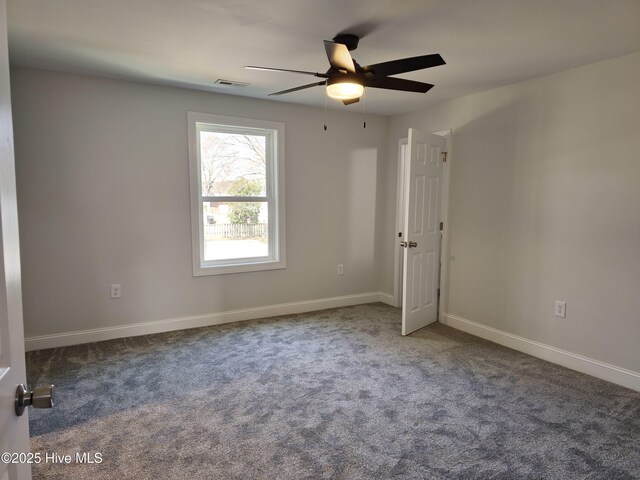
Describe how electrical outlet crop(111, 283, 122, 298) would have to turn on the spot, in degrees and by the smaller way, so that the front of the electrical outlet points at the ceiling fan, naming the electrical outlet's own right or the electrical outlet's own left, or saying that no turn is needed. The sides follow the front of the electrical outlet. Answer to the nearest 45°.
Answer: approximately 45° to the electrical outlet's own left

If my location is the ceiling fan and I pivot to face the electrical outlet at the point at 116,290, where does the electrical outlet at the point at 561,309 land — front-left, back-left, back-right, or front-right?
back-right

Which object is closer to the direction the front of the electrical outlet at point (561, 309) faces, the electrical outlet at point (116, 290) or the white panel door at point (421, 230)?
the electrical outlet

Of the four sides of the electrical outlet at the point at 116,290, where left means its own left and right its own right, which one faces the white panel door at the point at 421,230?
left

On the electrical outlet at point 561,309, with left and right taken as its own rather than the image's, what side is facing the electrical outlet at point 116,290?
front

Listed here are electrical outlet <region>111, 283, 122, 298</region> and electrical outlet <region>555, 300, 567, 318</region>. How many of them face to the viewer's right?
0

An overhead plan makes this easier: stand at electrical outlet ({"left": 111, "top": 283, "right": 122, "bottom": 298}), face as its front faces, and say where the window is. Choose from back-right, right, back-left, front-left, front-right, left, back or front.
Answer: left

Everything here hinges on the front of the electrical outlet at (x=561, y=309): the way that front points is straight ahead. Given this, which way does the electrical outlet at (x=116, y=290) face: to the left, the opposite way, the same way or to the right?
to the left

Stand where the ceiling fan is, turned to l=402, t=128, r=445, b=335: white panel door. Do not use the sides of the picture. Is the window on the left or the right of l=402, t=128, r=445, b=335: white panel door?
left

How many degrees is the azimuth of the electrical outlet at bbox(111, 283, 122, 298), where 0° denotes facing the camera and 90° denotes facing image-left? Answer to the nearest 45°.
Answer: approximately 0°

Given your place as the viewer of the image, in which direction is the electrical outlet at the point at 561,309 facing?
facing the viewer and to the left of the viewer

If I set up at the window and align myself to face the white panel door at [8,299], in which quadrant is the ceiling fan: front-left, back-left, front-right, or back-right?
front-left

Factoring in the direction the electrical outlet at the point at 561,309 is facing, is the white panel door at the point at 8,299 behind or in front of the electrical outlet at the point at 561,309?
in front

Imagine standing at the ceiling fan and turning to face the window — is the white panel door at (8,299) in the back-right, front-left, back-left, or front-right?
back-left

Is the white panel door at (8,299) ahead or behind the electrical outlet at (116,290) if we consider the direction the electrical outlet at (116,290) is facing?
ahead
